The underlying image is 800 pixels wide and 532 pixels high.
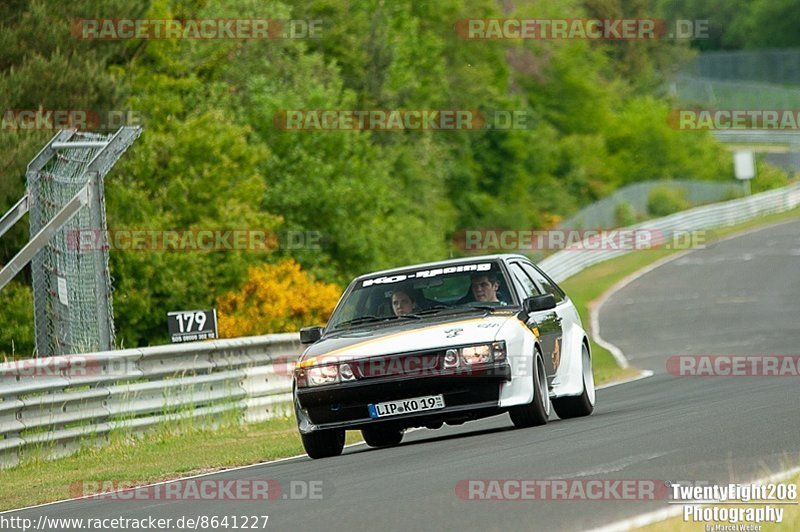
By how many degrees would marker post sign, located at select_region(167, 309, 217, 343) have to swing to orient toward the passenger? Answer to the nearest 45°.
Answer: approximately 45° to its left

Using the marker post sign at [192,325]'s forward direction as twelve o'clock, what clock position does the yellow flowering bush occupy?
The yellow flowering bush is roughly at 6 o'clock from the marker post sign.

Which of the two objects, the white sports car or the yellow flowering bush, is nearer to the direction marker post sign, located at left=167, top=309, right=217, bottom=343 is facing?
the white sports car

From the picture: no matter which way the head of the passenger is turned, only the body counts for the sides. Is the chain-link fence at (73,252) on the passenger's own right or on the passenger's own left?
on the passenger's own right

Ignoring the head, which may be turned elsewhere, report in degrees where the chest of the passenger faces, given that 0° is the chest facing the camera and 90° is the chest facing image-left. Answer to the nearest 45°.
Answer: approximately 45°

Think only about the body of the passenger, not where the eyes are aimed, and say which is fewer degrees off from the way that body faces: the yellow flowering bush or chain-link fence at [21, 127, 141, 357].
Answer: the chain-link fence

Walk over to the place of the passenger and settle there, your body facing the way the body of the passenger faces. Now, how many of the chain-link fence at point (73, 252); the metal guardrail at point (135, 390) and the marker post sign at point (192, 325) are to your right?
3

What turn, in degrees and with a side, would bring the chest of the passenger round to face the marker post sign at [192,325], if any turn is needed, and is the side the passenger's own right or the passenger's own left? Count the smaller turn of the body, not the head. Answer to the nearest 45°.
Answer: approximately 90° to the passenger's own right
